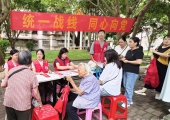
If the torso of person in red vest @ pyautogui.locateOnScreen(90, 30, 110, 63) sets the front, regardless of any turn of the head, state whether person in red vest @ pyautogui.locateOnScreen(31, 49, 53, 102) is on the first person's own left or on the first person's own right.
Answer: on the first person's own right

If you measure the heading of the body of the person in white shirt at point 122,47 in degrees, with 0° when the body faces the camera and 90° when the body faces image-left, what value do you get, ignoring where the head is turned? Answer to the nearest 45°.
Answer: approximately 45°

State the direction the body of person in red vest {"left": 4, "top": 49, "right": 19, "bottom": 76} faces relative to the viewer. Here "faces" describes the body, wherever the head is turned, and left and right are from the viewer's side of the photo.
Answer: facing the viewer and to the right of the viewer

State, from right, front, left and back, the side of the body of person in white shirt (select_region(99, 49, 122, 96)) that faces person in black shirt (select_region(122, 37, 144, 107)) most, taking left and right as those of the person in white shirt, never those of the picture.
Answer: right

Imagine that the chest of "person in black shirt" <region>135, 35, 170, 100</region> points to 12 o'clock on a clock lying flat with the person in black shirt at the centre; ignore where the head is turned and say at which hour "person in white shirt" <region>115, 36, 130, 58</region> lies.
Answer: The person in white shirt is roughly at 1 o'clock from the person in black shirt.

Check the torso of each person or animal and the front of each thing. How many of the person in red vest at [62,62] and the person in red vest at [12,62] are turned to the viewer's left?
0

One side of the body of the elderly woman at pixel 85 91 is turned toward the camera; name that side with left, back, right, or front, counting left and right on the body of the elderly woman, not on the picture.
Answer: left

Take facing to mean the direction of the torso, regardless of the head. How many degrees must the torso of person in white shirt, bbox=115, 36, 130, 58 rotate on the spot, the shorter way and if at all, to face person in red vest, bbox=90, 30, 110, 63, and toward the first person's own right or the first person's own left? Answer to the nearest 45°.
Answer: approximately 90° to the first person's own right

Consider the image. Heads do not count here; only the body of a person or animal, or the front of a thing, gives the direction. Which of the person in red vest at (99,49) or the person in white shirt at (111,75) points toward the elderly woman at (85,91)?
the person in red vest

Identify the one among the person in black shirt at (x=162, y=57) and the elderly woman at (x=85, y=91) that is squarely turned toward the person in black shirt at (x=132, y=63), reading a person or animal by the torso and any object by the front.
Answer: the person in black shirt at (x=162, y=57)

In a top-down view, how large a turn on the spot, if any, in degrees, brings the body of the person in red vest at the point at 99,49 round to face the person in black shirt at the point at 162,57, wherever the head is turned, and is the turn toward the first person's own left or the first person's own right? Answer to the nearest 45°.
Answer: approximately 90° to the first person's own left

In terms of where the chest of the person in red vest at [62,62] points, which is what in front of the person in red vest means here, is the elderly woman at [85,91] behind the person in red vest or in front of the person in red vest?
in front

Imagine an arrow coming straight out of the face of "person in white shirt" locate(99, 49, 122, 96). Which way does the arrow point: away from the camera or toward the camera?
away from the camera
